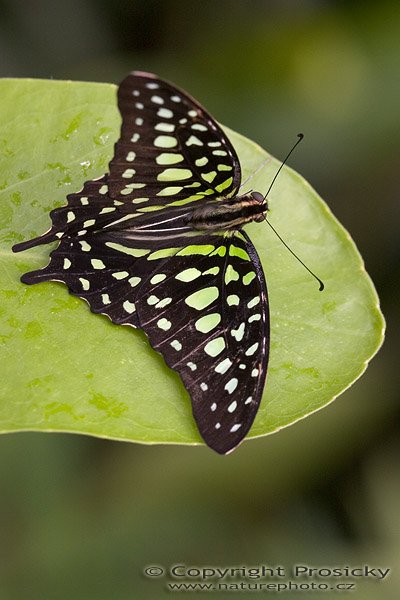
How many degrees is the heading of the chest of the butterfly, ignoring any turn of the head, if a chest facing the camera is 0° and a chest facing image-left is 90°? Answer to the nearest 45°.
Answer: approximately 270°
